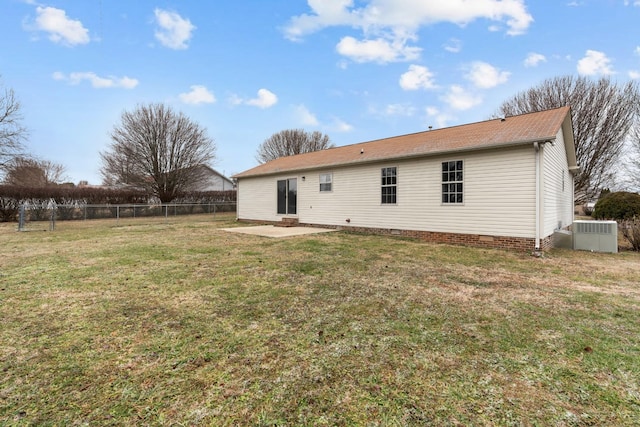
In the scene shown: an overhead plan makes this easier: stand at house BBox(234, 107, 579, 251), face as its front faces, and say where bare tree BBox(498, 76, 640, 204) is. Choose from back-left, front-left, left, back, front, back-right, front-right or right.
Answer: front

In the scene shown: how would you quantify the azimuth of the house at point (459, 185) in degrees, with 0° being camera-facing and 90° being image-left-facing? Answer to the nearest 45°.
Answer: approximately 225°

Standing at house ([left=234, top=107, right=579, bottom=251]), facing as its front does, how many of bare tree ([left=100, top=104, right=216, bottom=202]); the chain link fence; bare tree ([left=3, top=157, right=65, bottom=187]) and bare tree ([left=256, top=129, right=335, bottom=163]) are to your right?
0

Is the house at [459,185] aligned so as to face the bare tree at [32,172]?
no

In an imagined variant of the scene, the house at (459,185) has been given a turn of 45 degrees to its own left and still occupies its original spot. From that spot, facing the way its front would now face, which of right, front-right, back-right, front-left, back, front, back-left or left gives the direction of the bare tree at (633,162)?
front-right

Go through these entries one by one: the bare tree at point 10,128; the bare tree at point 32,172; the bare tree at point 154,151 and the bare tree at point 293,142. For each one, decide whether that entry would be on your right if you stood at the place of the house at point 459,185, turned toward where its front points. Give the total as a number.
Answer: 0

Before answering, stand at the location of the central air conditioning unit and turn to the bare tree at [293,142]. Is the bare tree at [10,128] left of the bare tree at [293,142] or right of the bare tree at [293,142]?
left

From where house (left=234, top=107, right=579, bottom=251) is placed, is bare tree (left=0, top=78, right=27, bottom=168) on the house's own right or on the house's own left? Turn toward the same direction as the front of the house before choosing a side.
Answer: on the house's own left

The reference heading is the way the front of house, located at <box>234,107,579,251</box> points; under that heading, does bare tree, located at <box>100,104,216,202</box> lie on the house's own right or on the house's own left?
on the house's own left

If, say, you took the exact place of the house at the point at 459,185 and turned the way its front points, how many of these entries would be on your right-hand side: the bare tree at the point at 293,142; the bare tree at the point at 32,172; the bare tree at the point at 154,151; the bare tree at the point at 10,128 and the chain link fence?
0

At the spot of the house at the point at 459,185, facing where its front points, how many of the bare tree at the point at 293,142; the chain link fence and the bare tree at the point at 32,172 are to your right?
0
